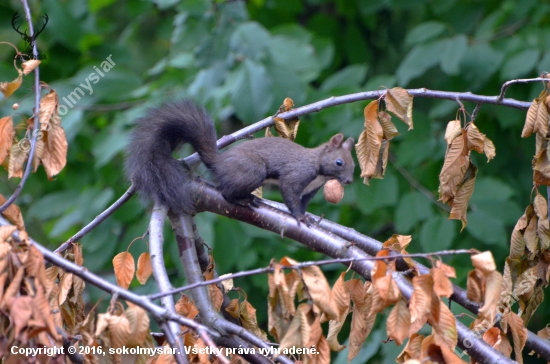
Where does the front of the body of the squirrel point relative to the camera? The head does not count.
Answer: to the viewer's right

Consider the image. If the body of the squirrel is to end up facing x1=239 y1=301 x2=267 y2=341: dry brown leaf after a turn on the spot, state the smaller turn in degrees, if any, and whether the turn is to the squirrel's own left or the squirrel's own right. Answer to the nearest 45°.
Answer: approximately 90° to the squirrel's own right

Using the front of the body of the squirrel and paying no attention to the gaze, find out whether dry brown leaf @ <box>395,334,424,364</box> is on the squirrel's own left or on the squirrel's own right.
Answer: on the squirrel's own right

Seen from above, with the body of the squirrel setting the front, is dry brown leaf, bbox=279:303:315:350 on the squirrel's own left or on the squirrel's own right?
on the squirrel's own right

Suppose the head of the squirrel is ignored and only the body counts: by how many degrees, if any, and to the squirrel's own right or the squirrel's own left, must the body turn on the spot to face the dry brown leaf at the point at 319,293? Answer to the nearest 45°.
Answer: approximately 90° to the squirrel's own right

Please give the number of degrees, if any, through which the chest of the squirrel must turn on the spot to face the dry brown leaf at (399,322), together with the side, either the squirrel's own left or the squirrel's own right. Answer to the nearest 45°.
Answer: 0° — it already faces it

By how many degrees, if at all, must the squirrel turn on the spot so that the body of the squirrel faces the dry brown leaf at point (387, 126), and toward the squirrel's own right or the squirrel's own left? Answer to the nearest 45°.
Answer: approximately 45° to the squirrel's own right

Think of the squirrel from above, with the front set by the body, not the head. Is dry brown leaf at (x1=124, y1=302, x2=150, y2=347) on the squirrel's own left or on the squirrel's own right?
on the squirrel's own right

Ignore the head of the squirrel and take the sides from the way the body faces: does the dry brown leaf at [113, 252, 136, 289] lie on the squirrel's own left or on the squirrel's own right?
on the squirrel's own right

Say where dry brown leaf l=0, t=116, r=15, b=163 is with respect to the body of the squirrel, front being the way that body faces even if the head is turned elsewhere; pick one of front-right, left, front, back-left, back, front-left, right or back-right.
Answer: back-right

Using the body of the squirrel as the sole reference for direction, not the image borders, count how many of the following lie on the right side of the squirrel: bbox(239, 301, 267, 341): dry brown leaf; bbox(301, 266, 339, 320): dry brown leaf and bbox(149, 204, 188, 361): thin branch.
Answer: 3

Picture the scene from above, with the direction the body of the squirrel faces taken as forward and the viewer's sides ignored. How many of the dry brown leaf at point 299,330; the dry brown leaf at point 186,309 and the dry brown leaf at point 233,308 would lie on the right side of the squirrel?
3

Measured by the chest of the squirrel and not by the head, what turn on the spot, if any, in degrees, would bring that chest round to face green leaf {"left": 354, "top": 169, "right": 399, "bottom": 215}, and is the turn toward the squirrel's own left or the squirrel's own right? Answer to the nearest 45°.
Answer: approximately 45° to the squirrel's own left

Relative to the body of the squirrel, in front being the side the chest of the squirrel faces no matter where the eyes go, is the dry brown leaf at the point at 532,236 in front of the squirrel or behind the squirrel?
in front
